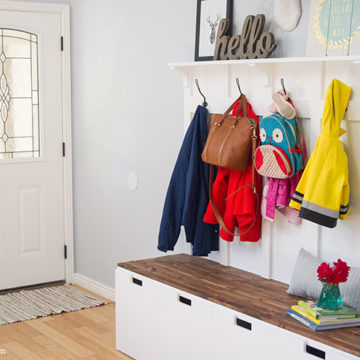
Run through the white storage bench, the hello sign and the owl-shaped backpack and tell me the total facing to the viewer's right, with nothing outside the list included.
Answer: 0

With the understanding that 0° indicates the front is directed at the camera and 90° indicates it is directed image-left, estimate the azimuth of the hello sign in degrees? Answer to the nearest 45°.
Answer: approximately 45°

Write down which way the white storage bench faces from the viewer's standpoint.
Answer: facing the viewer and to the left of the viewer

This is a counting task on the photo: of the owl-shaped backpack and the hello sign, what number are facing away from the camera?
0

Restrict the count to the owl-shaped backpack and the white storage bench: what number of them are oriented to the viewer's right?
0

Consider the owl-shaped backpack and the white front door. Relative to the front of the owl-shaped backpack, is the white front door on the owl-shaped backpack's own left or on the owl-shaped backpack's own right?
on the owl-shaped backpack's own right
